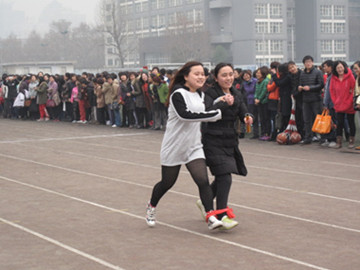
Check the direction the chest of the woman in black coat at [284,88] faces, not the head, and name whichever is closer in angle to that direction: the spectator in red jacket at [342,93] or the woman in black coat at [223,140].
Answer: the woman in black coat

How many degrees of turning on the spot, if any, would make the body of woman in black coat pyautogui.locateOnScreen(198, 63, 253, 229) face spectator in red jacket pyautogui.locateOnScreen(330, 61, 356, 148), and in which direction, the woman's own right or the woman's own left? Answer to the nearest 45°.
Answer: approximately 135° to the woman's own left

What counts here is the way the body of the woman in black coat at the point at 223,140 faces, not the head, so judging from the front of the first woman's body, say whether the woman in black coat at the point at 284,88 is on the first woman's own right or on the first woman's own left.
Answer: on the first woman's own left

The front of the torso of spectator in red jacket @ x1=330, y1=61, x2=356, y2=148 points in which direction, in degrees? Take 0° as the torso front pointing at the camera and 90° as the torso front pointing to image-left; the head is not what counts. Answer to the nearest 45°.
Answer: approximately 0°

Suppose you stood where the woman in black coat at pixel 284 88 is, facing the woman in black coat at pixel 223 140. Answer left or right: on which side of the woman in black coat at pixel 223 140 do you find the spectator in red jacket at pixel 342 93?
left
